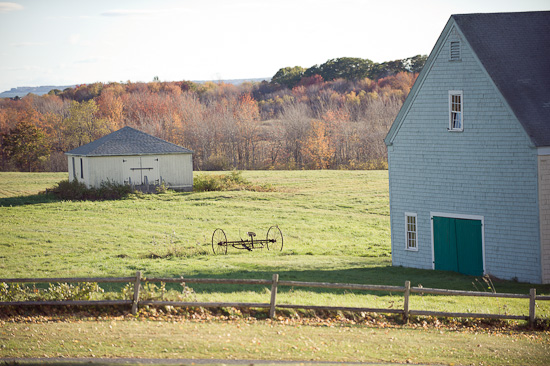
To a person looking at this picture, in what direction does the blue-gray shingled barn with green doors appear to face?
facing the viewer and to the left of the viewer

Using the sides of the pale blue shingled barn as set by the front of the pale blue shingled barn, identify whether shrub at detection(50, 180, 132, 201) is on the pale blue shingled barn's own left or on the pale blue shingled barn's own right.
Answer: on the pale blue shingled barn's own right
